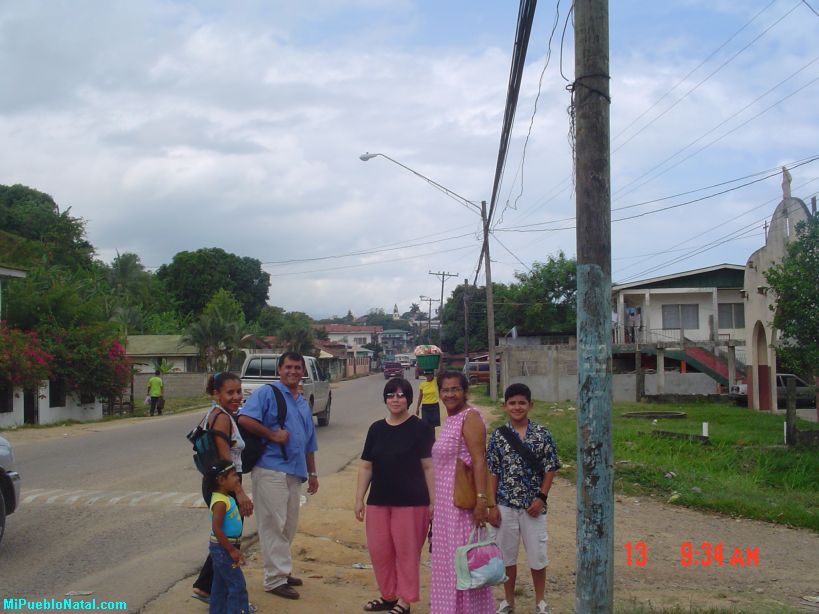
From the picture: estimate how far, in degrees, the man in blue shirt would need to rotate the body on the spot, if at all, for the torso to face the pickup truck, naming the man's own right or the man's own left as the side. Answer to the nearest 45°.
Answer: approximately 135° to the man's own left

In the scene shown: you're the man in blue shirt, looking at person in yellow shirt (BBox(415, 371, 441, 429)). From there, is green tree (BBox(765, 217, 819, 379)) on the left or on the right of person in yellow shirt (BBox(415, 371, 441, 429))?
right

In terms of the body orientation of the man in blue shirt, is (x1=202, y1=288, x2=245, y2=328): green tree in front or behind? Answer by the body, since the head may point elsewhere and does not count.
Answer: behind

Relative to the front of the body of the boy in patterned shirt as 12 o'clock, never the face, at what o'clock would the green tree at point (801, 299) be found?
The green tree is roughly at 7 o'clock from the boy in patterned shirt.

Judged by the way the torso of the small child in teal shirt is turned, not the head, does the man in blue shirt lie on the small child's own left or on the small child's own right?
on the small child's own left

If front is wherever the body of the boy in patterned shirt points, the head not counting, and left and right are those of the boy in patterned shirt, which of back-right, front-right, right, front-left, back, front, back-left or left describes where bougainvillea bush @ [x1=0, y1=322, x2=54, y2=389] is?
back-right

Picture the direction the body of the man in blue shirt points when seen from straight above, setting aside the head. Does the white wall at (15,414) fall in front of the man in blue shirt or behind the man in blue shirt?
behind
